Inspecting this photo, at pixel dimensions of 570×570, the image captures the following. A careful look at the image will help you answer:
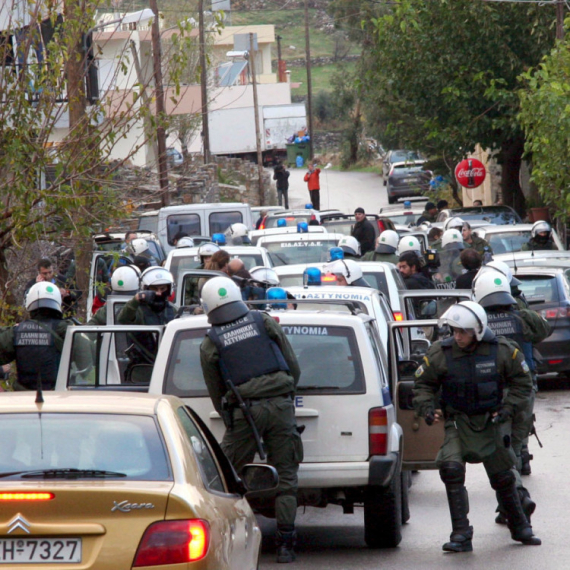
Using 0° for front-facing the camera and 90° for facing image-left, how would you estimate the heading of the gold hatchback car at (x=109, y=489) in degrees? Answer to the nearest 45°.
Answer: approximately 180°

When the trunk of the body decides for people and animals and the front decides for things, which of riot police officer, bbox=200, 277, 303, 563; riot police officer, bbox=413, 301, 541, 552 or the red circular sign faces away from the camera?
riot police officer, bbox=200, 277, 303, 563

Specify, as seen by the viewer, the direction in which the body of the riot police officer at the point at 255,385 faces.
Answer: away from the camera

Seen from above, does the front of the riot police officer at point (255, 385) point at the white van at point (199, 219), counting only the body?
yes

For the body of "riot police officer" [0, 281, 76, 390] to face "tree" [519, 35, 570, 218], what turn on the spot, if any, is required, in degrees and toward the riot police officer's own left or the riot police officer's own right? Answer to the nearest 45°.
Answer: approximately 45° to the riot police officer's own right

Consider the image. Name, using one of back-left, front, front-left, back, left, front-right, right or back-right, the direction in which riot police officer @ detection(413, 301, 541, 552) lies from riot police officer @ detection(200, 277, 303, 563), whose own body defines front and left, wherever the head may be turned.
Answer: right
